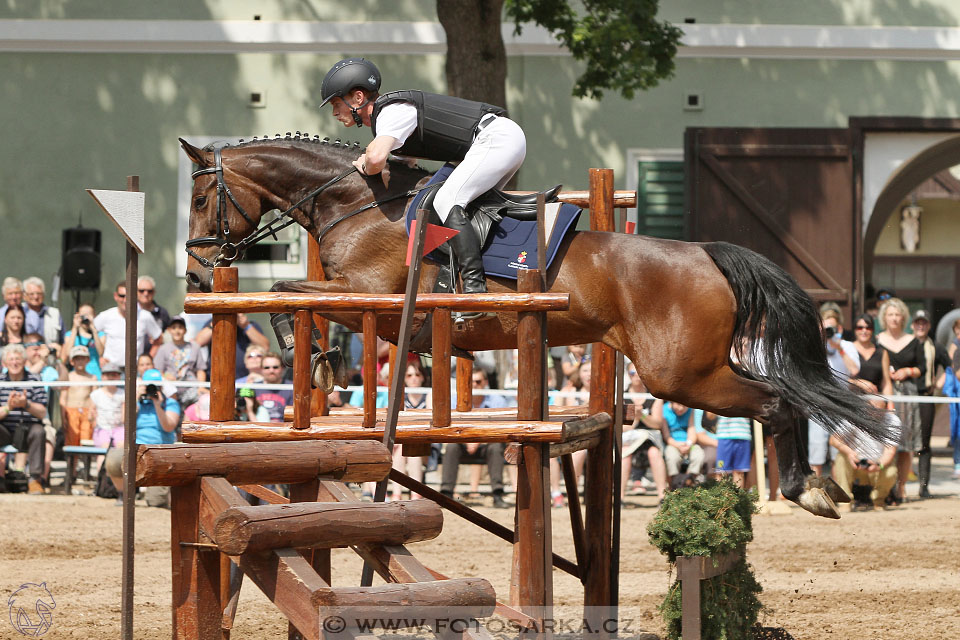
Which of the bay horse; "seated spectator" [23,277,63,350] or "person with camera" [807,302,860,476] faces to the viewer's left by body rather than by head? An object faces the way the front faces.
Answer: the bay horse

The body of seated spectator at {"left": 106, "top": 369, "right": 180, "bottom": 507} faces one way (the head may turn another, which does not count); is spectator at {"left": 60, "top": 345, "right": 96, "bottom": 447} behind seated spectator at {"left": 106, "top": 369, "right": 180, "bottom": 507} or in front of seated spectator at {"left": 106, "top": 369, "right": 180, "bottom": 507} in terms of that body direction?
behind

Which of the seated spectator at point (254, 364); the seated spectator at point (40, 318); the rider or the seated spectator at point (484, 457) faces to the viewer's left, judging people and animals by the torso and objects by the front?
the rider

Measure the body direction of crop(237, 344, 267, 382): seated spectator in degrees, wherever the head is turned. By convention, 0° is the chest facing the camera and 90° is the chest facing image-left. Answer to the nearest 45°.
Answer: approximately 0°

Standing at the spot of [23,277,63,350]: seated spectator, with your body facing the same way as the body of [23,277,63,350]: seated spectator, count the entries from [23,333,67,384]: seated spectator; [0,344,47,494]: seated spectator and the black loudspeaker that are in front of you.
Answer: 2

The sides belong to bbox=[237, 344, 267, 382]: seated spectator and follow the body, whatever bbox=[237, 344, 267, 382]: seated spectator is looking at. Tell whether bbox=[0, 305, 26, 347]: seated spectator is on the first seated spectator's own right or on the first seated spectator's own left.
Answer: on the first seated spectator's own right

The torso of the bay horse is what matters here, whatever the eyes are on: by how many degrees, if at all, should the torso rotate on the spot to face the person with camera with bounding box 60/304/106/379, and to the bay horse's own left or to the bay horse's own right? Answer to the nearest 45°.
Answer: approximately 45° to the bay horse's own right

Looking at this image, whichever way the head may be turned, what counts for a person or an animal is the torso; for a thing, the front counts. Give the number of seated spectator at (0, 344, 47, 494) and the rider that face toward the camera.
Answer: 1

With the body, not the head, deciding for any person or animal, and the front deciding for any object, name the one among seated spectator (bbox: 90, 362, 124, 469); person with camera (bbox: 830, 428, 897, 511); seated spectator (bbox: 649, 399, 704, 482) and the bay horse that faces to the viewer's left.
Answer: the bay horse

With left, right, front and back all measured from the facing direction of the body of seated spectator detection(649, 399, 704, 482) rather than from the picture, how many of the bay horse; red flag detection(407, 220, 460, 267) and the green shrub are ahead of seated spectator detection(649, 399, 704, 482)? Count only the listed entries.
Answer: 3

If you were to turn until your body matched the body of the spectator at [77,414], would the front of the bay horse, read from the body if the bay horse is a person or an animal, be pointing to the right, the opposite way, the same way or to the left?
to the right
